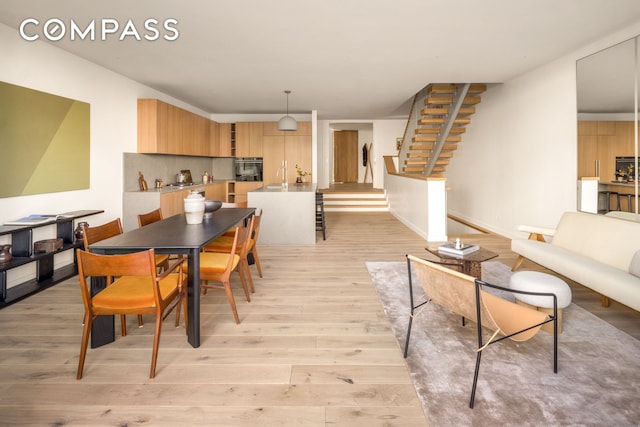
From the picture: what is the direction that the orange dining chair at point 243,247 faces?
to the viewer's left

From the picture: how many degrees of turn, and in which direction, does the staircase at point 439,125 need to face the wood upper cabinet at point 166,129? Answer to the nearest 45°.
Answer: approximately 135° to its left

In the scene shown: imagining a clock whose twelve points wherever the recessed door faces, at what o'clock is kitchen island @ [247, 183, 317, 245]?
The kitchen island is roughly at 12 o'clock from the recessed door.

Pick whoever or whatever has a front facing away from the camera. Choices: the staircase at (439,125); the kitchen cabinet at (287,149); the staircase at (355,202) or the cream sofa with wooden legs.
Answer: the staircase at (439,125)

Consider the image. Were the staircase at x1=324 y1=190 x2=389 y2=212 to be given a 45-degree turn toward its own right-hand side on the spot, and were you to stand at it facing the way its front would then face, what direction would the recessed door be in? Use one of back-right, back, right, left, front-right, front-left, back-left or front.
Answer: back-right

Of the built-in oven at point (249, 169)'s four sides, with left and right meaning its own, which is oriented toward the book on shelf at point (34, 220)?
front

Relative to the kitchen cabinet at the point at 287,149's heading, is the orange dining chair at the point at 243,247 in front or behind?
in front

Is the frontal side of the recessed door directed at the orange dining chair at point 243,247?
yes

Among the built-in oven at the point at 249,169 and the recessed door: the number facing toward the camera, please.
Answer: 2
